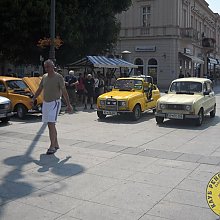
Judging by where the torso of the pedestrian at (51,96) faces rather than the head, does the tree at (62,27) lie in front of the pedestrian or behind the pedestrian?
behind

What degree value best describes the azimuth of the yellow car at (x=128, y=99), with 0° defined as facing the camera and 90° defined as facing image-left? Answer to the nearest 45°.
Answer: approximately 45°

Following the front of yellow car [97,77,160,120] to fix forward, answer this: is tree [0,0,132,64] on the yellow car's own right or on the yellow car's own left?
on the yellow car's own right

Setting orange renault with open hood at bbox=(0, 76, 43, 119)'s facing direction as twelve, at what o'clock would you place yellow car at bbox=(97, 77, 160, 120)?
The yellow car is roughly at 11 o'clock from the orange renault with open hood.

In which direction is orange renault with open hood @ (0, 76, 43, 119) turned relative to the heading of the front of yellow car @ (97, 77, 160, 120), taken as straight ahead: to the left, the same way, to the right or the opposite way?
to the left

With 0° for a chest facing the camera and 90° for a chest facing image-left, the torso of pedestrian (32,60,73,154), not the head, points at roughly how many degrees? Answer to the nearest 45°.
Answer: approximately 45°
